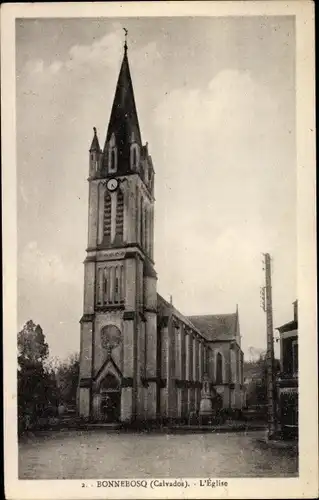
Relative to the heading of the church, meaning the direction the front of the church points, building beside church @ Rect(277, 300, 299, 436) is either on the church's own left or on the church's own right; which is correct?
on the church's own left

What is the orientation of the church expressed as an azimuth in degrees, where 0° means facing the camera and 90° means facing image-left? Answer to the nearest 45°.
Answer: approximately 45°
